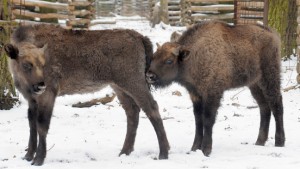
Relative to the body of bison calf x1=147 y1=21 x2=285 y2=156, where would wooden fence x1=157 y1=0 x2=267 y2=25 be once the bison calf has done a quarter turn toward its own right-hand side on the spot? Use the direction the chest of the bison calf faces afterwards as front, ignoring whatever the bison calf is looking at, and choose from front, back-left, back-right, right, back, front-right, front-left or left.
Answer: front-right

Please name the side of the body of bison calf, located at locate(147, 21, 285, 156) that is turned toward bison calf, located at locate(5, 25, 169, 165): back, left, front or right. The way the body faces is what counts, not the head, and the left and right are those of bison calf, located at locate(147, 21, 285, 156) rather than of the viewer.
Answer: front

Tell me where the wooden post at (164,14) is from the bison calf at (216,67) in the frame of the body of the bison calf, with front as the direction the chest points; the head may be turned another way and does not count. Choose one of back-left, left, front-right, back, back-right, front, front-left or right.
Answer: back-right

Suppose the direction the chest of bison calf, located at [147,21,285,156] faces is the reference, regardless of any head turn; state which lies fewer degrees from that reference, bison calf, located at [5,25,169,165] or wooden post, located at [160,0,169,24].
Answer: the bison calf

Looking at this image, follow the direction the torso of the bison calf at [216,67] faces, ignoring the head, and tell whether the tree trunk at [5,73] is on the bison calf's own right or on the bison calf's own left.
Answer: on the bison calf's own right

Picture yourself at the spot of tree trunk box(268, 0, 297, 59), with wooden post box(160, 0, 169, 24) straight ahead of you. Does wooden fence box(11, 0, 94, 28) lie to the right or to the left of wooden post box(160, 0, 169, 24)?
left

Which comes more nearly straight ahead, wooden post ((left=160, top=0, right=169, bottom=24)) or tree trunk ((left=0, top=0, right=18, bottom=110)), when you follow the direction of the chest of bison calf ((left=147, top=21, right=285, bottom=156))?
the tree trunk

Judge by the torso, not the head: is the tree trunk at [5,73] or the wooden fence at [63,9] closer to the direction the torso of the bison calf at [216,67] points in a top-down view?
the tree trunk

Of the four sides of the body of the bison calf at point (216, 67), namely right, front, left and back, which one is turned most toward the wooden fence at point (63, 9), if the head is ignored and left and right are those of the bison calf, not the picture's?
right

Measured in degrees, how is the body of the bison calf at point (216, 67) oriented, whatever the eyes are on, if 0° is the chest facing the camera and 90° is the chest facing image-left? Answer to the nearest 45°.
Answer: approximately 45°
